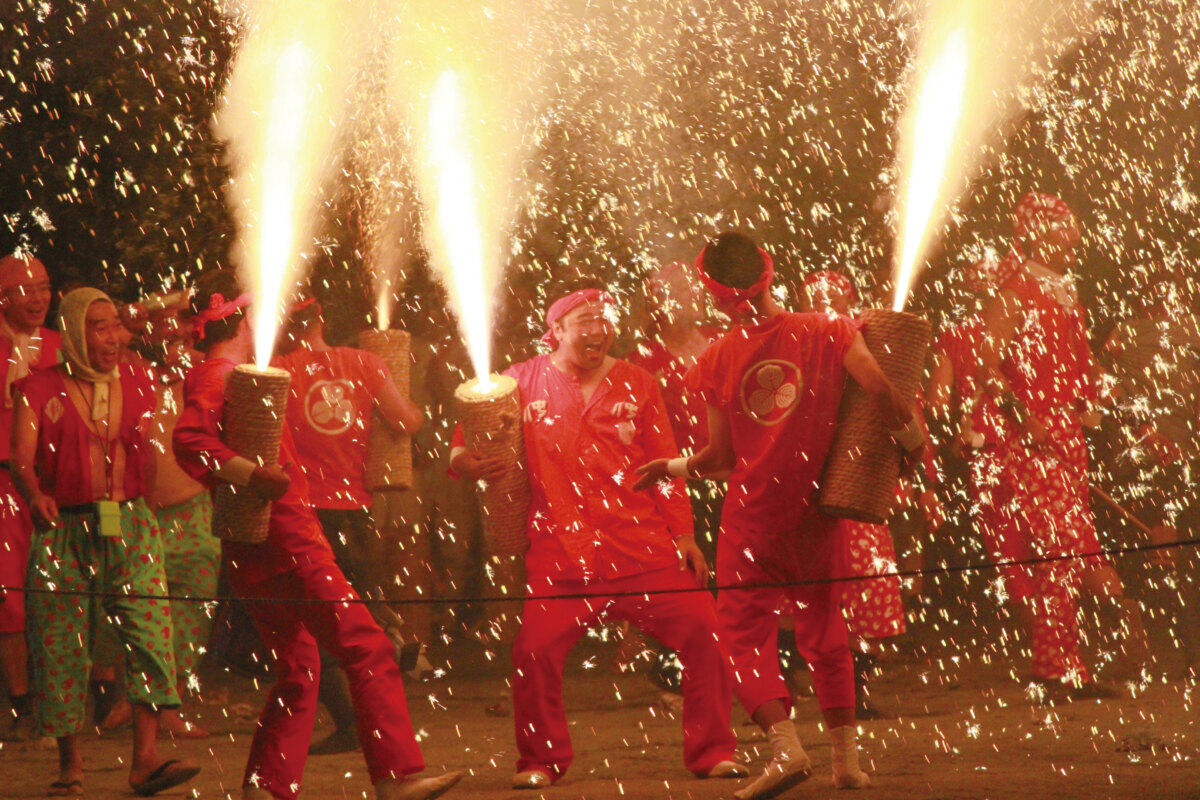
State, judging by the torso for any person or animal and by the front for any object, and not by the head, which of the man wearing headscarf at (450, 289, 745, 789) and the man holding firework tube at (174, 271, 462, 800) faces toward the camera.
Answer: the man wearing headscarf

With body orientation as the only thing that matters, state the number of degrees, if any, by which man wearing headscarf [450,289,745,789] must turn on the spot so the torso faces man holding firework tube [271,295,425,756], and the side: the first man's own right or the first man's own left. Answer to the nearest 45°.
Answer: approximately 135° to the first man's own right

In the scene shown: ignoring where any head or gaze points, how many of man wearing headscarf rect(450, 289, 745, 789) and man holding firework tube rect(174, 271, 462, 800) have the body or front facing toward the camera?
1

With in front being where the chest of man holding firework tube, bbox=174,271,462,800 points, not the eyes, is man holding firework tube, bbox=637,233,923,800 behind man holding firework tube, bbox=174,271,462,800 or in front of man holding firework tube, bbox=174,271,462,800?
in front

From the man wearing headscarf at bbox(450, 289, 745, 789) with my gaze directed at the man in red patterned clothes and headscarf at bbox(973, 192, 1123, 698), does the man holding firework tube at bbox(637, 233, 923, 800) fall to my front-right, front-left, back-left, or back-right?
front-right

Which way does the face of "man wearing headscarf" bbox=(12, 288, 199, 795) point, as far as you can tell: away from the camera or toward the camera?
toward the camera

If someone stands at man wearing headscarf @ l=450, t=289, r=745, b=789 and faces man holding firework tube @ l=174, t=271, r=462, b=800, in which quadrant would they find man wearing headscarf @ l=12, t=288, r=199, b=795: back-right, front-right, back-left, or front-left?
front-right

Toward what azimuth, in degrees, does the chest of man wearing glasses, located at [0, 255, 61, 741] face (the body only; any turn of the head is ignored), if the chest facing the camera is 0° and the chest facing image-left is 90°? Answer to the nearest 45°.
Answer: approximately 315°

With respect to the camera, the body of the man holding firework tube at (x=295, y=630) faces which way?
to the viewer's right

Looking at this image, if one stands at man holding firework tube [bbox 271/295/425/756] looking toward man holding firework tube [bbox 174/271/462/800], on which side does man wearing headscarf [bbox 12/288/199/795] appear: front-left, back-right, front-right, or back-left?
front-right

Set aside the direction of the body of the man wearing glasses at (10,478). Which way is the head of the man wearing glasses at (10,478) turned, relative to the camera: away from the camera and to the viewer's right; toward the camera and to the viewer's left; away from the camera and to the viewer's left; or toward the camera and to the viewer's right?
toward the camera and to the viewer's right

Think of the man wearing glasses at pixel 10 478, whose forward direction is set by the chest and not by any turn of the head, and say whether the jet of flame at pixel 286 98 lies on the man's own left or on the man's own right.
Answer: on the man's own left

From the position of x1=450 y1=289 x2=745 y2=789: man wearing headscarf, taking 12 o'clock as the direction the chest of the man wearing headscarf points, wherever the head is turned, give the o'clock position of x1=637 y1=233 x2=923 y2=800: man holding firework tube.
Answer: The man holding firework tube is roughly at 10 o'clock from the man wearing headscarf.

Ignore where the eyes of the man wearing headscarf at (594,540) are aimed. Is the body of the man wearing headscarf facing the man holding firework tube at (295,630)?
no

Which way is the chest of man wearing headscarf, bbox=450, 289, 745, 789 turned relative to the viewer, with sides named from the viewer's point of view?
facing the viewer

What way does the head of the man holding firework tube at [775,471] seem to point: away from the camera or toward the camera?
away from the camera
